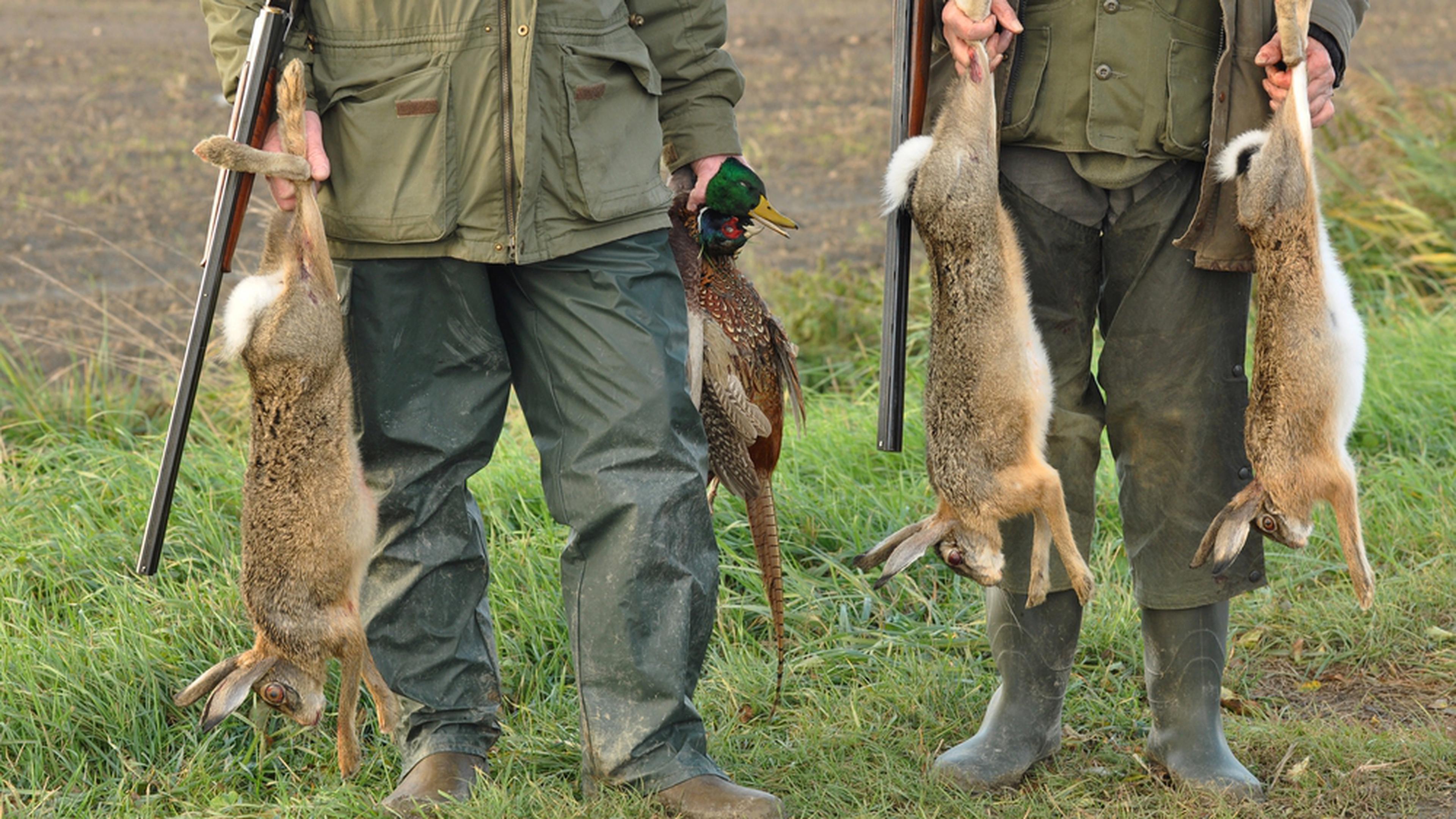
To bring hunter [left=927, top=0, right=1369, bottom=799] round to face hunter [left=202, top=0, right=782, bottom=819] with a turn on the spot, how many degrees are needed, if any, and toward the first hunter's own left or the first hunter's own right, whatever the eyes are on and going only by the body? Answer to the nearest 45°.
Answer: approximately 90° to the first hunter's own right

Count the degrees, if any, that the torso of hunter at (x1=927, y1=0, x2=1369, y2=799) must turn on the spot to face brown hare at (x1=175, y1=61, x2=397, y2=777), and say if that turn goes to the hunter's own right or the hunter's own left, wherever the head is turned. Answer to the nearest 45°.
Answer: approximately 45° to the hunter's own right

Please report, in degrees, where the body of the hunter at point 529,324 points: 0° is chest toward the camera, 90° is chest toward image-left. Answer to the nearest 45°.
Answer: approximately 0°

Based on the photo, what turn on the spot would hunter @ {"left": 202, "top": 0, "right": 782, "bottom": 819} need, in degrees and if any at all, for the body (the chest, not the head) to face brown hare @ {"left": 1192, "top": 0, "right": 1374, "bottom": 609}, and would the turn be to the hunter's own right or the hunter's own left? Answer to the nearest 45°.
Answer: approximately 90° to the hunter's own left

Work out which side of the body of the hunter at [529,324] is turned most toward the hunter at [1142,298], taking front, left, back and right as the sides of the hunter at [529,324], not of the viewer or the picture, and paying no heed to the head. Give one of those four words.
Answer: left

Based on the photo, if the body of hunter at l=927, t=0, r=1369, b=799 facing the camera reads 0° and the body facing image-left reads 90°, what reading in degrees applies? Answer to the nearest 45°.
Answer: approximately 0°

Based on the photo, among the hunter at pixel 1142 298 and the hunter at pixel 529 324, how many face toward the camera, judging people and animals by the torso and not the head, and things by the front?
2
